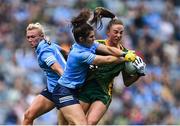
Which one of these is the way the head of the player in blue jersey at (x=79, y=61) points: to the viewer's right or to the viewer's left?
to the viewer's right

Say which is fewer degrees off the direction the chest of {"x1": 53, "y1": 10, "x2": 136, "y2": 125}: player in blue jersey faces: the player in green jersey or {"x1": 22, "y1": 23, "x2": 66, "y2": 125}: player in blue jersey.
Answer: the player in green jersey

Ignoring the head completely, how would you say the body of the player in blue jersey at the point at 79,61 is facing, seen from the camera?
to the viewer's right
